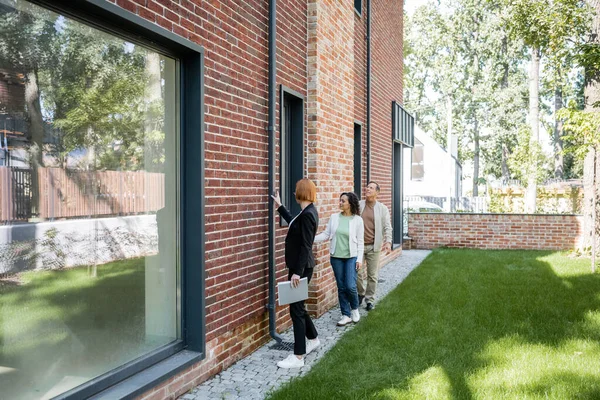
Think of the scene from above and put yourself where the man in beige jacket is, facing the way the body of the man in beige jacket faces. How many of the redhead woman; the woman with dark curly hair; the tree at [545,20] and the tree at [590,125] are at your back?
2

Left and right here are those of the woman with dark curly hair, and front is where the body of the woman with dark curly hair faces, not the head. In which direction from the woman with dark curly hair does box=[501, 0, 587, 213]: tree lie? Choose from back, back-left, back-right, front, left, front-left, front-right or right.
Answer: back

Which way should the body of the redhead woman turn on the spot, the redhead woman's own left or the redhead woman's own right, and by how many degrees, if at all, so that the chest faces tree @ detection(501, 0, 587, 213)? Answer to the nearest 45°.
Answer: approximately 135° to the redhead woman's own right

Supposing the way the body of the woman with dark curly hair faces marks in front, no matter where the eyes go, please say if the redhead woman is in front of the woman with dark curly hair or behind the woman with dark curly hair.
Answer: in front

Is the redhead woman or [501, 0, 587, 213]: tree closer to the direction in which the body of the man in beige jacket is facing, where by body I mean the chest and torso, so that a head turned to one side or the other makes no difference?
the redhead woman

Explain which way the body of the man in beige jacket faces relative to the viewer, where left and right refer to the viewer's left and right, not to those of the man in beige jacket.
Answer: facing the viewer and to the left of the viewer

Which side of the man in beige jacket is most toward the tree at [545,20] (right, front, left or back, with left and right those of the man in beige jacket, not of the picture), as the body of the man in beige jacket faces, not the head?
back

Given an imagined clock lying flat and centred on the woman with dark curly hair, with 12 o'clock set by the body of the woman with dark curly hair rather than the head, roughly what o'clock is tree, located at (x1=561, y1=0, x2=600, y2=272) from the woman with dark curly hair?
The tree is roughly at 6 o'clock from the woman with dark curly hair.

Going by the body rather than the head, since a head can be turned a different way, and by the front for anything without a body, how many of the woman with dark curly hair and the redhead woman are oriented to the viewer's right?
0

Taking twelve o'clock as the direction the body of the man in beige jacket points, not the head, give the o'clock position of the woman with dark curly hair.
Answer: The woman with dark curly hair is roughly at 11 o'clock from the man in beige jacket.

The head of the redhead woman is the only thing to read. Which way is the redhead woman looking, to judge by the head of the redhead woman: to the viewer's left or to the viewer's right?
to the viewer's left

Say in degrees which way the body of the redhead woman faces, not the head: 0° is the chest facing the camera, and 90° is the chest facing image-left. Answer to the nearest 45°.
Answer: approximately 90°
